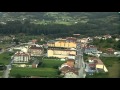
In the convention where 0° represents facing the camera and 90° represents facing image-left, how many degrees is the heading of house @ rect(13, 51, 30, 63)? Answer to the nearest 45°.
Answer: approximately 0°

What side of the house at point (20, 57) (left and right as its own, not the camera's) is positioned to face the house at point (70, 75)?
left

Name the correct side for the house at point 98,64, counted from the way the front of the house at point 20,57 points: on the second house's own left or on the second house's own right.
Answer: on the second house's own left

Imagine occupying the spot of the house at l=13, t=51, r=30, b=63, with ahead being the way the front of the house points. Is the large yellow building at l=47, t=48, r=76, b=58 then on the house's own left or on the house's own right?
on the house's own left

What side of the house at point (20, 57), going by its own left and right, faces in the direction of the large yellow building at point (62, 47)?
left
